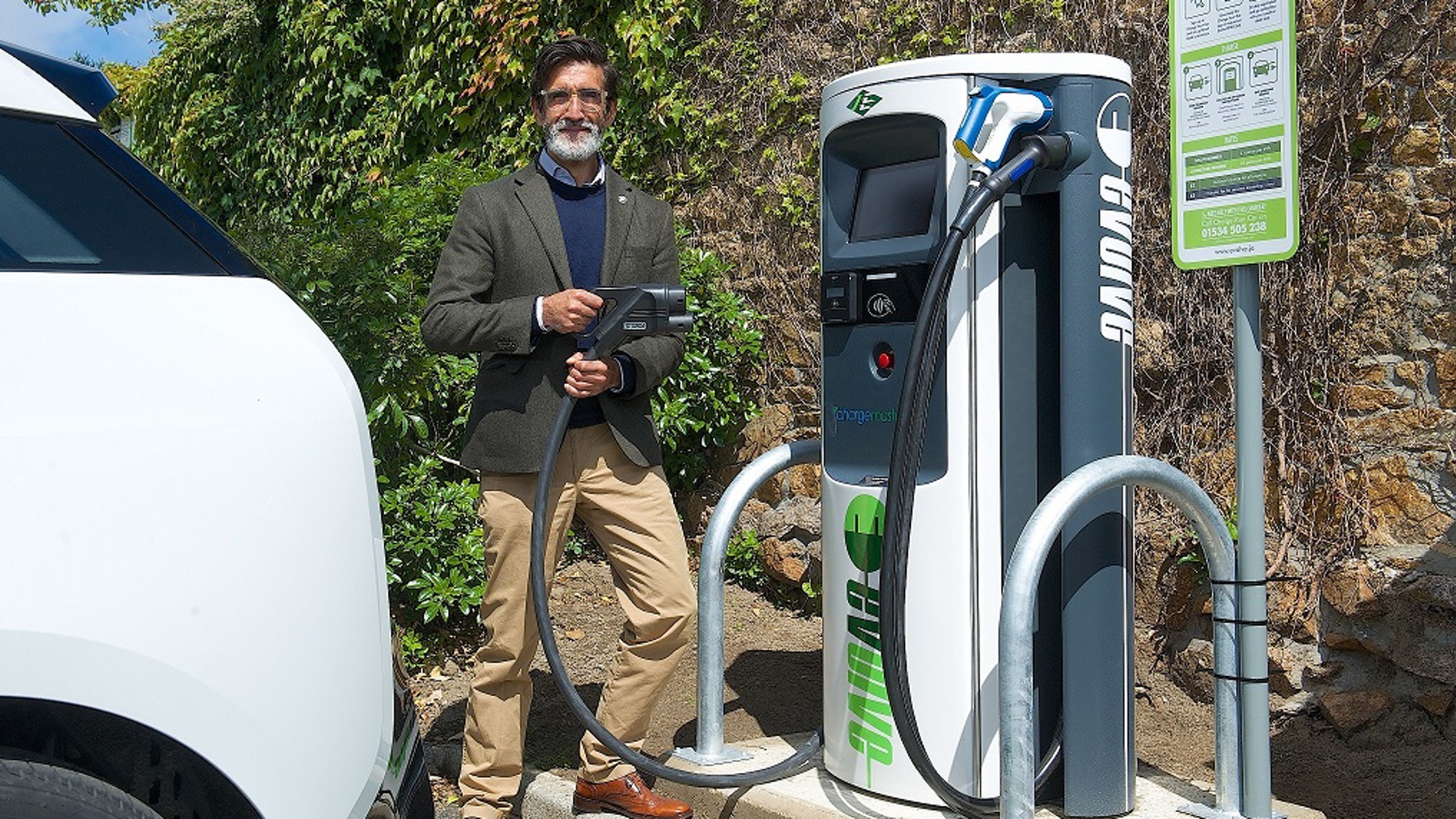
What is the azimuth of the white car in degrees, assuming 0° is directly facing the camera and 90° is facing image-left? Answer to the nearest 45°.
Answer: approximately 90°

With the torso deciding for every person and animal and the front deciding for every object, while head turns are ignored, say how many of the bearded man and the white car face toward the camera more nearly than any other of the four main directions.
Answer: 1

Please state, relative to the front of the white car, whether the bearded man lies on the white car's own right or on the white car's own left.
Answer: on the white car's own right

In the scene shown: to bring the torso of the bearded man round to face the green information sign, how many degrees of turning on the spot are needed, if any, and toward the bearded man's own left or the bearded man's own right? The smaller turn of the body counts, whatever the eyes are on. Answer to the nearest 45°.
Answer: approximately 45° to the bearded man's own left
